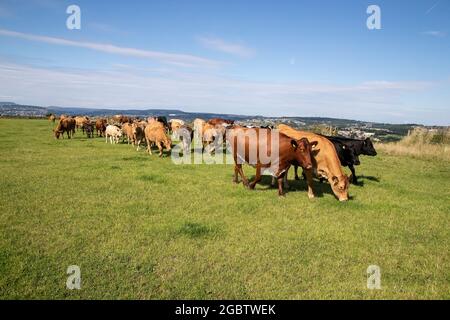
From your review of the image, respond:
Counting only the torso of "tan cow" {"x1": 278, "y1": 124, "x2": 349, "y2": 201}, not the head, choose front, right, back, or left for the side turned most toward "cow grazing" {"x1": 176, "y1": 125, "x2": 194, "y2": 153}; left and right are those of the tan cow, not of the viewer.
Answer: back

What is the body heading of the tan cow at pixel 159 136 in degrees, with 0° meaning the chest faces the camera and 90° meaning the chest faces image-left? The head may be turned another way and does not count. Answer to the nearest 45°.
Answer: approximately 315°

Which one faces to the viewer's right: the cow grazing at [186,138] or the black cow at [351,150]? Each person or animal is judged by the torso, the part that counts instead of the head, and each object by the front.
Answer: the black cow

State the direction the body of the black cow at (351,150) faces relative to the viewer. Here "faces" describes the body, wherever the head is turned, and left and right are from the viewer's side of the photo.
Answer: facing to the right of the viewer
